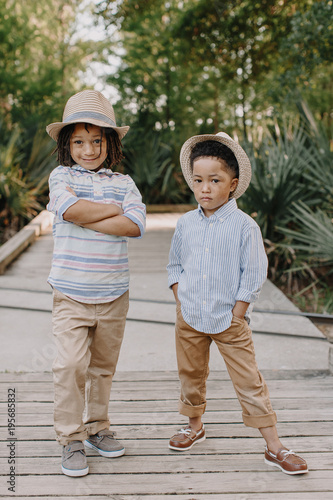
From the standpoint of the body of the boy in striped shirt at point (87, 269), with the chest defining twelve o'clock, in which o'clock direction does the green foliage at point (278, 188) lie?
The green foliage is roughly at 7 o'clock from the boy in striped shirt.

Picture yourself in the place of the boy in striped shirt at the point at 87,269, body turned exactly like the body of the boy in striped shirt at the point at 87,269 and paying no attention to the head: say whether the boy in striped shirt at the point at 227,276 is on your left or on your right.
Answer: on your left

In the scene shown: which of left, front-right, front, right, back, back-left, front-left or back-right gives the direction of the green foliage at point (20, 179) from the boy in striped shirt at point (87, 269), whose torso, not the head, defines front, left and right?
back

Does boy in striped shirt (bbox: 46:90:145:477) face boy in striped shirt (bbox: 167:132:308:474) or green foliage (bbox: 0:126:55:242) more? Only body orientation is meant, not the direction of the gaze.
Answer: the boy in striped shirt

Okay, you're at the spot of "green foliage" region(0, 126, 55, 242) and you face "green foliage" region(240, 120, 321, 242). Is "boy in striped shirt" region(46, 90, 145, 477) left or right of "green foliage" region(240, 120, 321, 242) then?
right

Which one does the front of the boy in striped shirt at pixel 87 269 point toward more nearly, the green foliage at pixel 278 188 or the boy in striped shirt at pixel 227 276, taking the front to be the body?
the boy in striped shirt

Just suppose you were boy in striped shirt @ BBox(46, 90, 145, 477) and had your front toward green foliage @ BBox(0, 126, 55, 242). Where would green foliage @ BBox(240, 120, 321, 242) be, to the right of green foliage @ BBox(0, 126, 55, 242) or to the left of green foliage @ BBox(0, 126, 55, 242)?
right

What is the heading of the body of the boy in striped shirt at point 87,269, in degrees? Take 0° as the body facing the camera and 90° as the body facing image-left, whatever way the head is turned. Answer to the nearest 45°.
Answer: approximately 0°

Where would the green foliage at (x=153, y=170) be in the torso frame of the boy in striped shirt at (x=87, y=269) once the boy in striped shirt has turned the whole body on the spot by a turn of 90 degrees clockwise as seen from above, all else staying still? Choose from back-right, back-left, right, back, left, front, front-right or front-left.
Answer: right
